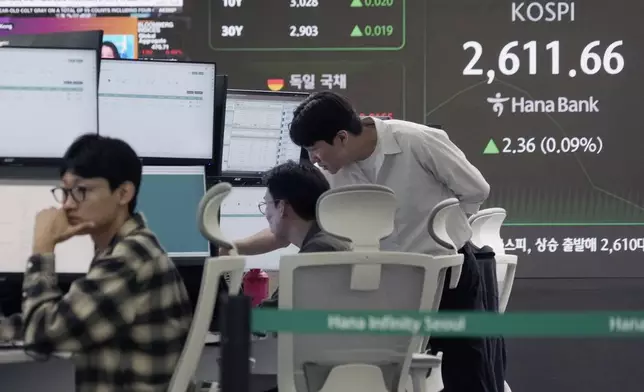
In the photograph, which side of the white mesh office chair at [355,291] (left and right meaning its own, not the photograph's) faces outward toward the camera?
back

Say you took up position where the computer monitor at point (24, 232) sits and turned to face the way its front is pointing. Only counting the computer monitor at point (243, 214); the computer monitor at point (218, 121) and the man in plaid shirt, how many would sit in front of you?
1

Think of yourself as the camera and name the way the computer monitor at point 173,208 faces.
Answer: facing the viewer

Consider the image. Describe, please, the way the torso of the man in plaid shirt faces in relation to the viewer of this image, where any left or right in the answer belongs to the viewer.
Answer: facing to the left of the viewer

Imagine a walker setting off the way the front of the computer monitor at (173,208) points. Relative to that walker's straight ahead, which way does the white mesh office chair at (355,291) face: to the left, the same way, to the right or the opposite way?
the opposite way

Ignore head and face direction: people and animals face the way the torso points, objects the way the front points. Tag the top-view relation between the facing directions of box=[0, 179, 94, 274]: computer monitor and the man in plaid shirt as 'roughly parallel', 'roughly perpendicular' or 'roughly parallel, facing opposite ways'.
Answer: roughly perpendicular

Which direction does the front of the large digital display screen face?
toward the camera

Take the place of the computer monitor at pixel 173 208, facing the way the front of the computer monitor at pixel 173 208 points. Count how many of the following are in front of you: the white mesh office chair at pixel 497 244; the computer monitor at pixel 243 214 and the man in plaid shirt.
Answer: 1

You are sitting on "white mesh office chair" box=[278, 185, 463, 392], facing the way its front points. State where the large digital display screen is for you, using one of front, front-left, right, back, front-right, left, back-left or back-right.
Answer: front

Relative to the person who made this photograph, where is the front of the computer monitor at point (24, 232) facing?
facing the viewer

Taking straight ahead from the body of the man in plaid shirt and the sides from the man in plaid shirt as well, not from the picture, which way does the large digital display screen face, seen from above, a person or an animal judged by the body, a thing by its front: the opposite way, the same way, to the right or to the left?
to the left

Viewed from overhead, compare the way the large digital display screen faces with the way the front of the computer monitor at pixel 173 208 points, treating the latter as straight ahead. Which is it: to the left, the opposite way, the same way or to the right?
the same way

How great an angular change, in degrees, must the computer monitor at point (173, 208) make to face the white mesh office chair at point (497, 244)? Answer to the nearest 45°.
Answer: approximately 135° to its left

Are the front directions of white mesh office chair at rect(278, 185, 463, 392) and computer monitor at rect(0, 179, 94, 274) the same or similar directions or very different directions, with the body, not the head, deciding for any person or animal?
very different directions

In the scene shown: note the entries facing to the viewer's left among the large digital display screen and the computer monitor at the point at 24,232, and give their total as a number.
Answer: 0

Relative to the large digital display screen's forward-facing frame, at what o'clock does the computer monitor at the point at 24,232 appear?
The computer monitor is roughly at 1 o'clock from the large digital display screen.
